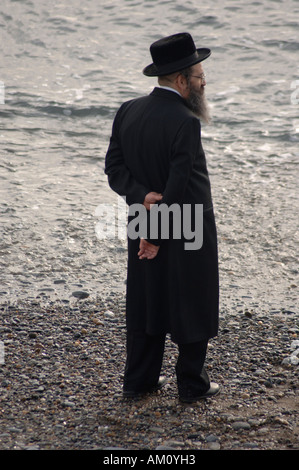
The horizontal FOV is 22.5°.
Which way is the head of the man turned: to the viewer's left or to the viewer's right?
to the viewer's right

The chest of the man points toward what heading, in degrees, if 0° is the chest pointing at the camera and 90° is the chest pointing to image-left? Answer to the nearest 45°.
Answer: approximately 225°
